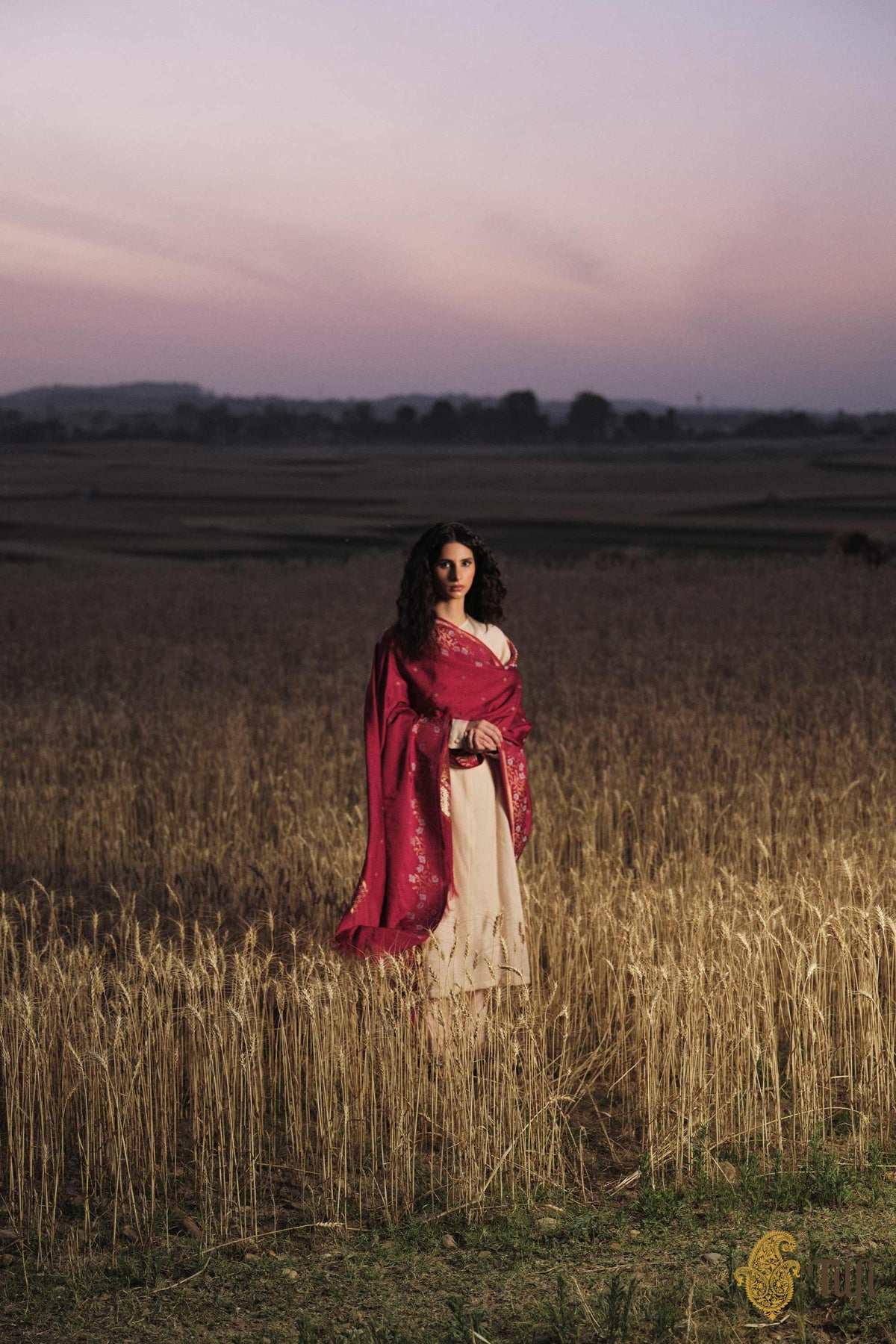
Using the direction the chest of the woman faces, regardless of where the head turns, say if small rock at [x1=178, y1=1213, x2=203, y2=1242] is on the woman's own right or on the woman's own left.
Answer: on the woman's own right

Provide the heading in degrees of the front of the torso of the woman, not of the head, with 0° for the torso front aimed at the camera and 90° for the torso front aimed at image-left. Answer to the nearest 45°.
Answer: approximately 315°

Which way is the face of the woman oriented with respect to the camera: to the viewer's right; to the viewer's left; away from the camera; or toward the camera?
toward the camera
